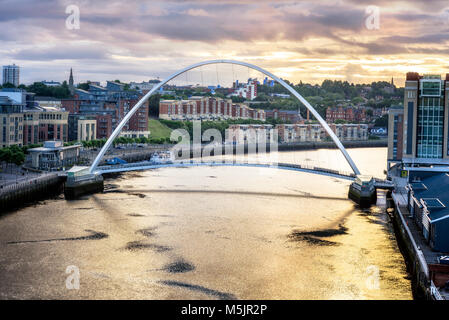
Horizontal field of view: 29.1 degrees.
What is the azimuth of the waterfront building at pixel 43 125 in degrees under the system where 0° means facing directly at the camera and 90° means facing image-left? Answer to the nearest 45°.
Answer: approximately 315°

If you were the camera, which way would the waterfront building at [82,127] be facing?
facing the viewer and to the right of the viewer

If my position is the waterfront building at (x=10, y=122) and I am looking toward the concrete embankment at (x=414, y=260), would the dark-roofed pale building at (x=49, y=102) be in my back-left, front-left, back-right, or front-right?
back-left

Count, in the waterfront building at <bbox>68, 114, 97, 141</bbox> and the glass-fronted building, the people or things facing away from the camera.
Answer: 0

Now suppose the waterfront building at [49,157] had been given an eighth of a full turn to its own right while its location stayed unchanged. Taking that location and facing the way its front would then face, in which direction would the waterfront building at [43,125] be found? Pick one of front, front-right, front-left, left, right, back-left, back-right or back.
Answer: back

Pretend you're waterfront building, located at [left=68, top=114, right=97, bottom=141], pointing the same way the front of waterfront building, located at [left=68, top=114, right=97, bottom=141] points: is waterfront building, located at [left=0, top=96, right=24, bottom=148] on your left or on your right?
on your right

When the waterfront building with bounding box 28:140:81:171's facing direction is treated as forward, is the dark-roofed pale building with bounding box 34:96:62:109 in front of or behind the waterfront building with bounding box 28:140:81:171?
behind

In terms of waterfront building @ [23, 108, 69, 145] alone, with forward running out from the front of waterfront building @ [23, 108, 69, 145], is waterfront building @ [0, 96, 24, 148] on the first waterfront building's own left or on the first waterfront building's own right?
on the first waterfront building's own right

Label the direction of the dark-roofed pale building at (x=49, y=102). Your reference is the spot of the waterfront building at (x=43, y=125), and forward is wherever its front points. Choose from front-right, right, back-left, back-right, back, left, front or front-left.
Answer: back-left

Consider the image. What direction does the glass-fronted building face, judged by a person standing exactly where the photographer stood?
facing the viewer

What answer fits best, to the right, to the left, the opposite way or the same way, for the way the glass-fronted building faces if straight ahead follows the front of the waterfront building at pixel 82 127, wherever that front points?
to the right

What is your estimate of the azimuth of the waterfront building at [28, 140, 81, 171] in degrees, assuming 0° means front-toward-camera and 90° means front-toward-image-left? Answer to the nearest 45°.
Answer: approximately 315°
